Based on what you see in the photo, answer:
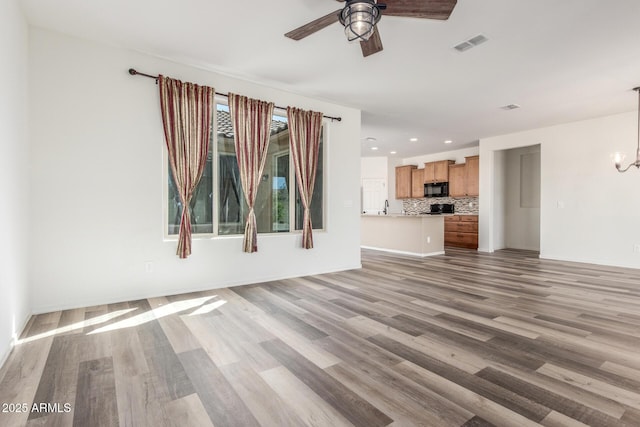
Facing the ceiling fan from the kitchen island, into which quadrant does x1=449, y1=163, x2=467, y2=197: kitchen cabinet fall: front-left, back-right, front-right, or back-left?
back-left

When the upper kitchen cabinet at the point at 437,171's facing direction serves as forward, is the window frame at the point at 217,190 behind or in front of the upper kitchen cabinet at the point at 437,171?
in front

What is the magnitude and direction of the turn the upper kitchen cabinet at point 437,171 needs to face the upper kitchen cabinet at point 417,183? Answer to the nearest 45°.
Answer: approximately 90° to its right

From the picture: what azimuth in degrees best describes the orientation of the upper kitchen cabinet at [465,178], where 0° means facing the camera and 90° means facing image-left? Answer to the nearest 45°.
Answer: approximately 45°

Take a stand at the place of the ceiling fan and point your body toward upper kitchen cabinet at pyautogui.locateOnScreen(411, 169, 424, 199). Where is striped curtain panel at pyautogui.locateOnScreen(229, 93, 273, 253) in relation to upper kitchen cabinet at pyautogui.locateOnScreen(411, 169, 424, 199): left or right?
left

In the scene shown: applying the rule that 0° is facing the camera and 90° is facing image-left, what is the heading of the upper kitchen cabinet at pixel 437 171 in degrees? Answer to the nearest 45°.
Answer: approximately 45°

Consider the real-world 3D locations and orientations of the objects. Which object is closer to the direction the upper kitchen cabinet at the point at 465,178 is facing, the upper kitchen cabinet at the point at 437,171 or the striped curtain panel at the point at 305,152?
the striped curtain panel

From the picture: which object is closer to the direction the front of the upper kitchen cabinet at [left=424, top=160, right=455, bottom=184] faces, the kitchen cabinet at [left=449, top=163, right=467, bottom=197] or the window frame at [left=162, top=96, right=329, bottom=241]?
the window frame
